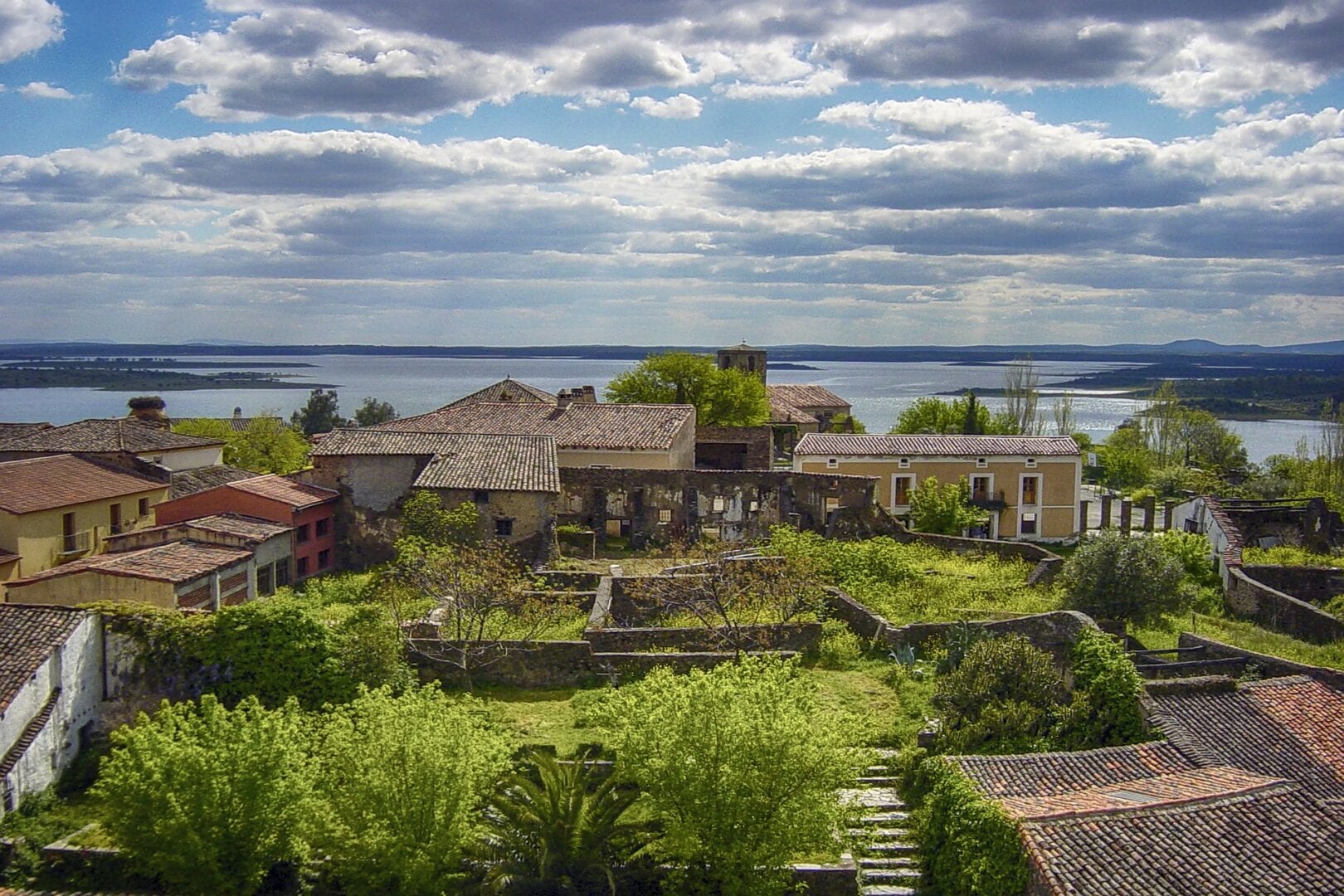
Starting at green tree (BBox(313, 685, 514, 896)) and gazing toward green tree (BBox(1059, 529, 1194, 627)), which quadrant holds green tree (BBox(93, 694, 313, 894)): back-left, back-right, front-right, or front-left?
back-left

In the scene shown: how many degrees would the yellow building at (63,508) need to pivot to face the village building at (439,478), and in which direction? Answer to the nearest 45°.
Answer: approximately 45° to its left

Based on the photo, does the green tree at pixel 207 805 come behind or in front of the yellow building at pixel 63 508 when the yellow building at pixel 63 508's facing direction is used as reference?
in front

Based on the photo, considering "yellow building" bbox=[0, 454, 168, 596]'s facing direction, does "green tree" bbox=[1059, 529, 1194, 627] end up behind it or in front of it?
in front

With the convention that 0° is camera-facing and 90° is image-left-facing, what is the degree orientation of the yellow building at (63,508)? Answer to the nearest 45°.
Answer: approximately 315°

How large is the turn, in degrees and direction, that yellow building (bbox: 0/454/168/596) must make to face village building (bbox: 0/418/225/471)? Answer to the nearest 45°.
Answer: approximately 135° to its left

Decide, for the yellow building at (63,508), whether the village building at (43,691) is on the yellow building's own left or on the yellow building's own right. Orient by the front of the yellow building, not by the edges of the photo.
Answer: on the yellow building's own right
